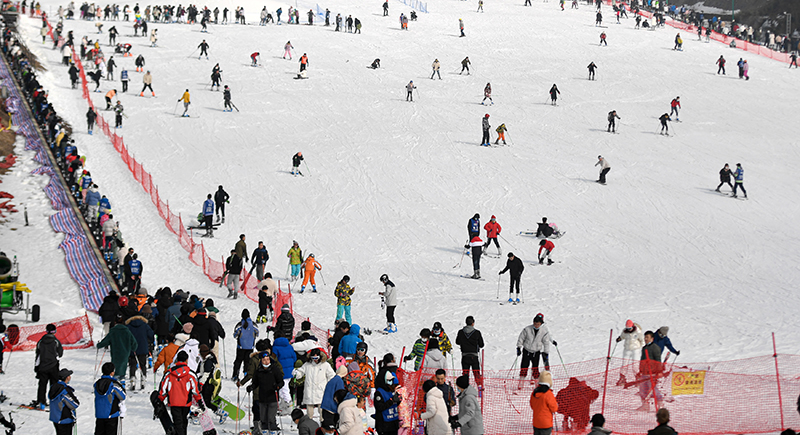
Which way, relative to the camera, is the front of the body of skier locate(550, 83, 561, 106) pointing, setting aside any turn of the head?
toward the camera

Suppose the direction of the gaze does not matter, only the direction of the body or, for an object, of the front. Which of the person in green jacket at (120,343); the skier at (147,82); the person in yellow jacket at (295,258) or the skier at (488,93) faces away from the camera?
the person in green jacket

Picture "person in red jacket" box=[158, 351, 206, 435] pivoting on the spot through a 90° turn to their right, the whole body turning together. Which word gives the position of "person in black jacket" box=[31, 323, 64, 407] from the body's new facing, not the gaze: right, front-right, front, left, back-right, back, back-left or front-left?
back-left

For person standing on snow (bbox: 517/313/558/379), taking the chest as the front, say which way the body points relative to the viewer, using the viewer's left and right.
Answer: facing the viewer

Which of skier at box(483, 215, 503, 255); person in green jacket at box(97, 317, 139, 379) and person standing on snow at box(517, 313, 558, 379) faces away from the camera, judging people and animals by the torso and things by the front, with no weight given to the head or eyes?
the person in green jacket

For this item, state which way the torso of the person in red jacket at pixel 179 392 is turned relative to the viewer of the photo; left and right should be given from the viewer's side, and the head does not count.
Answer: facing away from the viewer

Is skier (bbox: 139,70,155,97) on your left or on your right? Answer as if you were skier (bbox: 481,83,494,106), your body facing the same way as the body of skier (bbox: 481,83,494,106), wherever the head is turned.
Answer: on your right

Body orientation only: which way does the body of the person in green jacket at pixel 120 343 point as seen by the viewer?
away from the camera

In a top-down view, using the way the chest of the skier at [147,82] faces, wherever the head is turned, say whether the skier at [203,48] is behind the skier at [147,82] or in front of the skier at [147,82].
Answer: behind

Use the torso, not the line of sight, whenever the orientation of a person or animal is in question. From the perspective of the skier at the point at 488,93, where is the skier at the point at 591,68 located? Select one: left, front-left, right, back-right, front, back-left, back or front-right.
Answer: back-left

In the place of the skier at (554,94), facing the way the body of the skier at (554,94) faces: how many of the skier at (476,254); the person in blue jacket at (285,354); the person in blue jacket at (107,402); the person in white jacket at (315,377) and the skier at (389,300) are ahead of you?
5
